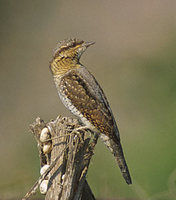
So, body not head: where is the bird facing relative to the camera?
to the viewer's left
